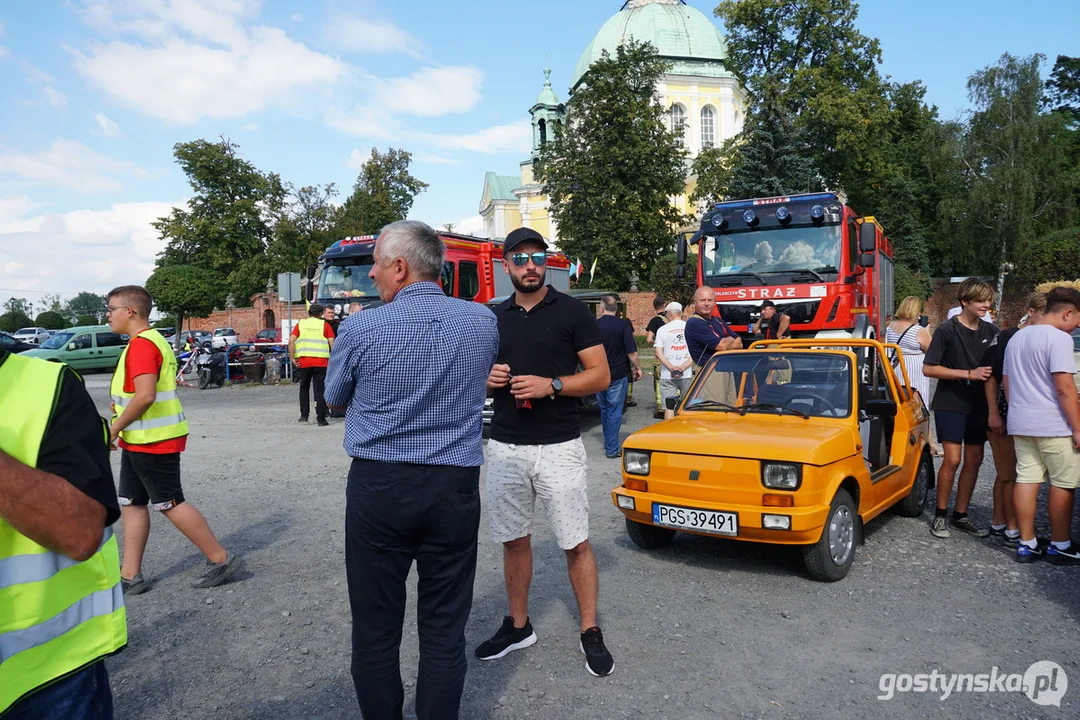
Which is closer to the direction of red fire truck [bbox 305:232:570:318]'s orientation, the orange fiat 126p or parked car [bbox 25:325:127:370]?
the orange fiat 126p

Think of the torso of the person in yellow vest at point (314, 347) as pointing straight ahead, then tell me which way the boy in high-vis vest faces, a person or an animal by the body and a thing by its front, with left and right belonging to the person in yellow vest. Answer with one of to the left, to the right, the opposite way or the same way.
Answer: to the left

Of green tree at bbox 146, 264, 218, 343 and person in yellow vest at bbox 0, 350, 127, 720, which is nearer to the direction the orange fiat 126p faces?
the person in yellow vest
